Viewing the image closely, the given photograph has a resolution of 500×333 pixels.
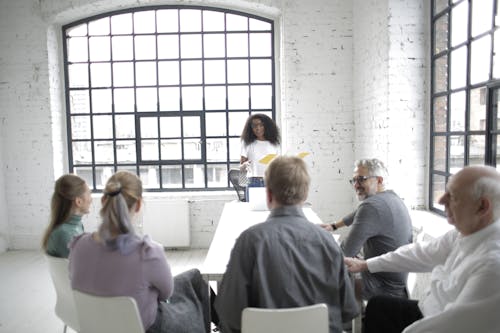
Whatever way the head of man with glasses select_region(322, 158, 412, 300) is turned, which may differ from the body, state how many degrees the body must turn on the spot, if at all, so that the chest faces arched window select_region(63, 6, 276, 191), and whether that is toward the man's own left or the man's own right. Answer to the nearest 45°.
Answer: approximately 45° to the man's own right

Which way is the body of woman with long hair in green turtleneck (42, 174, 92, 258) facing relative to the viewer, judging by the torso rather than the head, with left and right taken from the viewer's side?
facing away from the viewer and to the right of the viewer

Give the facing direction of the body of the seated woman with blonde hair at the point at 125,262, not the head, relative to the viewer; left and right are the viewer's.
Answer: facing away from the viewer and to the right of the viewer

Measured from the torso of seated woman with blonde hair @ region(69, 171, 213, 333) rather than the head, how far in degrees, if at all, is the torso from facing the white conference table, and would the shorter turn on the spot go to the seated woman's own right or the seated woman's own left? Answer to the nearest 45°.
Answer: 0° — they already face it

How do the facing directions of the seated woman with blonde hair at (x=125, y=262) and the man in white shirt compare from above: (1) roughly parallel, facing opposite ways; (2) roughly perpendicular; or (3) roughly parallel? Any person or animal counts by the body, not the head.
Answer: roughly perpendicular

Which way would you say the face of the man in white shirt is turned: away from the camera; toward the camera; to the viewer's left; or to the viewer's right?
to the viewer's left

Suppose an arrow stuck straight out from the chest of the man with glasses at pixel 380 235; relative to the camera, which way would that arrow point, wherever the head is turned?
to the viewer's left

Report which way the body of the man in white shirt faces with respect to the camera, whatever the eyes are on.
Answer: to the viewer's left

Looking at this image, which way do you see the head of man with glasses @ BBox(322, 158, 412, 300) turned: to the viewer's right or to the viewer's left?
to the viewer's left

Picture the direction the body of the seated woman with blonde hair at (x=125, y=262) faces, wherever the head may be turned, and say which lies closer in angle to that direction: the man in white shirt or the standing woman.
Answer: the standing woman

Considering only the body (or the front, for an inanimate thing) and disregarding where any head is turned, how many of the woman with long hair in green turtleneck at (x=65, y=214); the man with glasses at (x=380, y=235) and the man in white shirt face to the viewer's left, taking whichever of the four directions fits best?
2

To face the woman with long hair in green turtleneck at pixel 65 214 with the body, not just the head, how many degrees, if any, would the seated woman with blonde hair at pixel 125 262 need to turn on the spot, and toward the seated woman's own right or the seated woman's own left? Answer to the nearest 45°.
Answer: approximately 90° to the seated woman's own left

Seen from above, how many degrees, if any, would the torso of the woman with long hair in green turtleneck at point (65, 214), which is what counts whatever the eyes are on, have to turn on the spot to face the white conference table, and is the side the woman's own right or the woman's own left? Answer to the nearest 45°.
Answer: approximately 45° to the woman's own right
